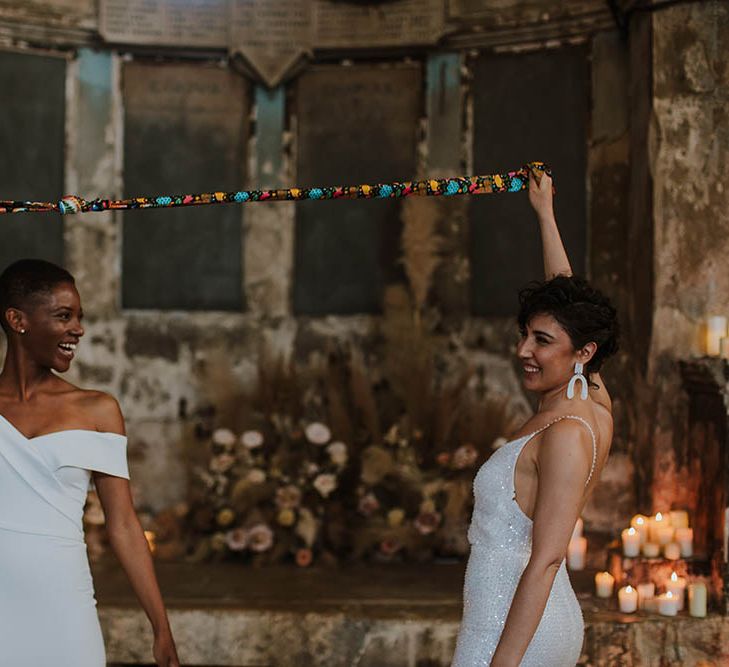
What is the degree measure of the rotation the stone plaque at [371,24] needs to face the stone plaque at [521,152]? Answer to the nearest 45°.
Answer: approximately 90° to its left

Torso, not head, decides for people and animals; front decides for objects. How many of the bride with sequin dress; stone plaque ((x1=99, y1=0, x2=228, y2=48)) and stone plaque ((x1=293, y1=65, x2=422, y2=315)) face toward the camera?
2

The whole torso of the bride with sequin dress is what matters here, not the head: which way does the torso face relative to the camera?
to the viewer's left

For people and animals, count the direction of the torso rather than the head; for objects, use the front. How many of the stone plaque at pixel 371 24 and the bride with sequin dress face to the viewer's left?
1

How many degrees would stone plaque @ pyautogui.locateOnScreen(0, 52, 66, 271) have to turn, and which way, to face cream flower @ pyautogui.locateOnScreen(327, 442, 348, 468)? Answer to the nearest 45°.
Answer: approximately 45° to its left

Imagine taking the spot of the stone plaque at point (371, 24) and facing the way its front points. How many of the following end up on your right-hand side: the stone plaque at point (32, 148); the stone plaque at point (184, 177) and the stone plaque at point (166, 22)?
3
